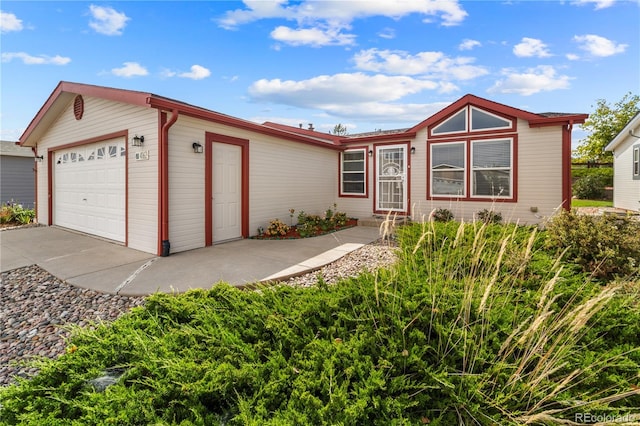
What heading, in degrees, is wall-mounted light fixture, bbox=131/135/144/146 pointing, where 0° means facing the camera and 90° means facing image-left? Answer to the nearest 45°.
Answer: approximately 45°

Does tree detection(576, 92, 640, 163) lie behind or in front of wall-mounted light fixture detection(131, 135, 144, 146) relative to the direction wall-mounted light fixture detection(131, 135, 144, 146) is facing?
behind

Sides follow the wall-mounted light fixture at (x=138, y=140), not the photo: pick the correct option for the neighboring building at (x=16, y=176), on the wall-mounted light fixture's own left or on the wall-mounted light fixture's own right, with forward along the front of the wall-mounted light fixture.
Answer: on the wall-mounted light fixture's own right
